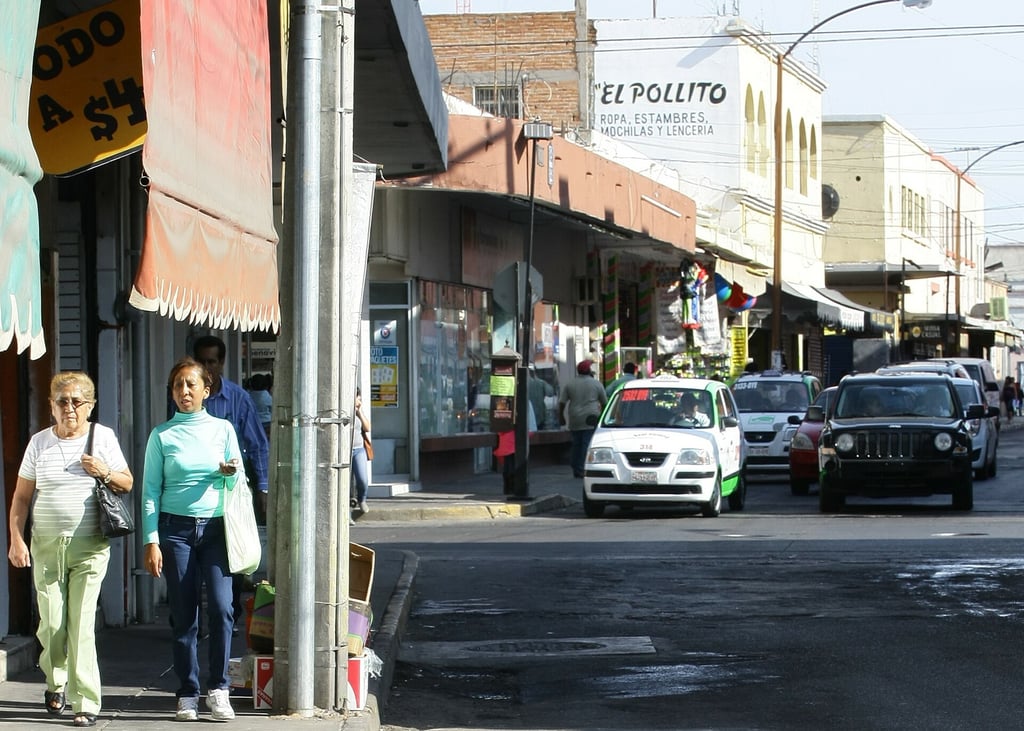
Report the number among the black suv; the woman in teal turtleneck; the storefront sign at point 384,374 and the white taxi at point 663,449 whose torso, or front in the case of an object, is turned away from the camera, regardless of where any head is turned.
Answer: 0

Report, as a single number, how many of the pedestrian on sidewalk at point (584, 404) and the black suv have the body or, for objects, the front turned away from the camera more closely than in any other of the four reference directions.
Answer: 1

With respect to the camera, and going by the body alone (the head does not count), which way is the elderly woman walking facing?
toward the camera

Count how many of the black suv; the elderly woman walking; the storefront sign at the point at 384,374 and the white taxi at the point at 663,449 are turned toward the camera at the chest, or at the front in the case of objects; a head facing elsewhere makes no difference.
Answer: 4

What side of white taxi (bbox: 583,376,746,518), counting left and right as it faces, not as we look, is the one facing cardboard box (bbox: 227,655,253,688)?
front

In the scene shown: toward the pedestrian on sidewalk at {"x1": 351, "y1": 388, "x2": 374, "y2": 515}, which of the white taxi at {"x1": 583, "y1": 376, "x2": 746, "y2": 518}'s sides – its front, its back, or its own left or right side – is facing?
right

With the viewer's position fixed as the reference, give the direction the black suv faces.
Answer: facing the viewer

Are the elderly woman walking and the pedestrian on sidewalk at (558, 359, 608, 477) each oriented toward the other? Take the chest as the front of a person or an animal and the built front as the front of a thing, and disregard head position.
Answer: no

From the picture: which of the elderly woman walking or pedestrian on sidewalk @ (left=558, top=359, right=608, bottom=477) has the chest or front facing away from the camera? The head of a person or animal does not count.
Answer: the pedestrian on sidewalk

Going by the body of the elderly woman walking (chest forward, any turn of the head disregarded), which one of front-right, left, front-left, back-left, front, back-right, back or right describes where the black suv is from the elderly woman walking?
back-left

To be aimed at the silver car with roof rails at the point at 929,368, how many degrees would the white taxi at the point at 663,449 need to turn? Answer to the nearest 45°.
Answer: approximately 135° to its left

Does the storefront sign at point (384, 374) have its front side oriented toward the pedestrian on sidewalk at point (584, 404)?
no

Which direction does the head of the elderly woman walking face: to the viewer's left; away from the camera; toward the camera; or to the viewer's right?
toward the camera

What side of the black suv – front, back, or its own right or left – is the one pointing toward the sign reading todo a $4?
front

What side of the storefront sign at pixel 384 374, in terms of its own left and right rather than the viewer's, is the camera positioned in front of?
front

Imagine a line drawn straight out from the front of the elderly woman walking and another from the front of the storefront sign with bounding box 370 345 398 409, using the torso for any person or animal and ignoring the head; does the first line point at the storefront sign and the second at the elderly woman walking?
no

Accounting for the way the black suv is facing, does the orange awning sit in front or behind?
in front
